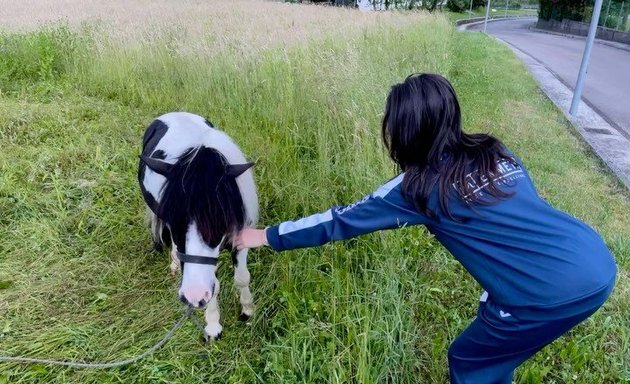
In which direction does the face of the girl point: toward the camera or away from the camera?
away from the camera

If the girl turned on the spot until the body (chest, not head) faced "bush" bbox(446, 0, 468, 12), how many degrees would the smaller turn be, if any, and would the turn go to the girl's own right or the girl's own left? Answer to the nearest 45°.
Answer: approximately 45° to the girl's own right

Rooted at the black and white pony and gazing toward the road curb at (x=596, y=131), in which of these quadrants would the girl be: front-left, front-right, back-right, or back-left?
front-right

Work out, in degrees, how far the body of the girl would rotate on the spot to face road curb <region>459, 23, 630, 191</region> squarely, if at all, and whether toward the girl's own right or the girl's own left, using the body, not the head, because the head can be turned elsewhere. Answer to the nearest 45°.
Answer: approximately 45° to the girl's own right

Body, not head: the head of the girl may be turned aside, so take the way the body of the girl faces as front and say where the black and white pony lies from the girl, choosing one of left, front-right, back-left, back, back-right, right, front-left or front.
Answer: front-left

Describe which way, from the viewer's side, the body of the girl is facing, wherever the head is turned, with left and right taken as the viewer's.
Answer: facing away from the viewer and to the left of the viewer

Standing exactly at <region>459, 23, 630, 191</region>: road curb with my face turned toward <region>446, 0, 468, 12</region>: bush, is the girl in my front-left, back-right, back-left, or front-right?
back-left

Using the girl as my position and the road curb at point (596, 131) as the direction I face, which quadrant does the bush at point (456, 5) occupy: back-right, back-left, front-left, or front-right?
front-left
